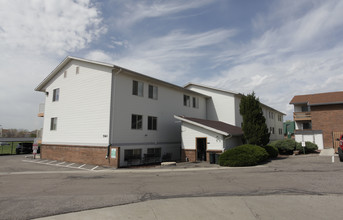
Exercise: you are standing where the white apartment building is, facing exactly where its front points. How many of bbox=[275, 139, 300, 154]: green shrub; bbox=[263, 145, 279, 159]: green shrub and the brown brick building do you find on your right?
0

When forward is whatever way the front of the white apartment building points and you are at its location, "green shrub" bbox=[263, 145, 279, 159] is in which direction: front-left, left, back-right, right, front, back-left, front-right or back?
front-left

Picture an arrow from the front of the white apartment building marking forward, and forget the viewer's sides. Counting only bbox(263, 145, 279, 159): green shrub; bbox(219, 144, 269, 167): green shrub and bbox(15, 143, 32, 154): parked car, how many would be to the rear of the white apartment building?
1

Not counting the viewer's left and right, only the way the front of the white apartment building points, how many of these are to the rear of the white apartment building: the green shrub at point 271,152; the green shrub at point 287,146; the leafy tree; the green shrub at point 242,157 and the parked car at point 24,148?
1

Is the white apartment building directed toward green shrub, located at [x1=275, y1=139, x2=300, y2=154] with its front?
no

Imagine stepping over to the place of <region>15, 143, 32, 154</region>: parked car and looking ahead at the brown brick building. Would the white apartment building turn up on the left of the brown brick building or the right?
right

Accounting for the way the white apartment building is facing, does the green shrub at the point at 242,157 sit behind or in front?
in front

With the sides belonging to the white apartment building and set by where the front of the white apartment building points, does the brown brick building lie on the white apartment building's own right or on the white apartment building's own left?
on the white apartment building's own left

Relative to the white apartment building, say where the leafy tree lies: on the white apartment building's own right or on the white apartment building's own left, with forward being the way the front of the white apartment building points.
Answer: on the white apartment building's own left

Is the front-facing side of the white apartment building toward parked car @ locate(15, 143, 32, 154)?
no

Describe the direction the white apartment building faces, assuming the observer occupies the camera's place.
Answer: facing the viewer and to the right of the viewer

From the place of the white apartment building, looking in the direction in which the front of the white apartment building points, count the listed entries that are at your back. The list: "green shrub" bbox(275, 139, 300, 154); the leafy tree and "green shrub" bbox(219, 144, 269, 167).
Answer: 0
